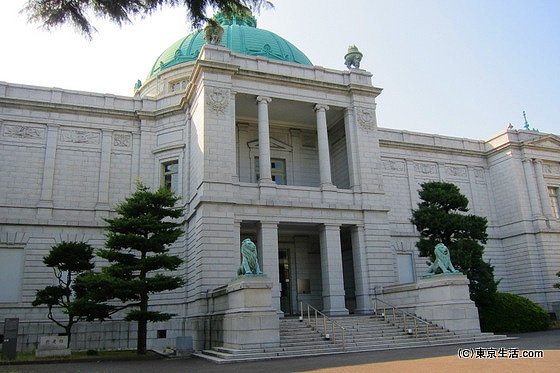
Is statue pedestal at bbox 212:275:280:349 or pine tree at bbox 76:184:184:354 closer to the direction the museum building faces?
the statue pedestal

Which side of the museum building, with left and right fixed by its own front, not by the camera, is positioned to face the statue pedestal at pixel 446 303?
front

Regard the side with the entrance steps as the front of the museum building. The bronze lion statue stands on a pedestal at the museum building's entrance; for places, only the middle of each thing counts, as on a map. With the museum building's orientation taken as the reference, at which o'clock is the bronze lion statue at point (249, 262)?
The bronze lion statue is roughly at 1 o'clock from the museum building.

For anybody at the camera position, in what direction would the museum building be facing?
facing the viewer and to the right of the viewer

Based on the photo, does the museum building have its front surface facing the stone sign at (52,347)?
no

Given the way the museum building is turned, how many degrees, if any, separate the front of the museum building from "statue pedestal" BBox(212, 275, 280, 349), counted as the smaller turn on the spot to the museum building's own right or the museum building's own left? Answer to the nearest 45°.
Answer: approximately 45° to the museum building's own right

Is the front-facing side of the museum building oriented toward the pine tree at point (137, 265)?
no
